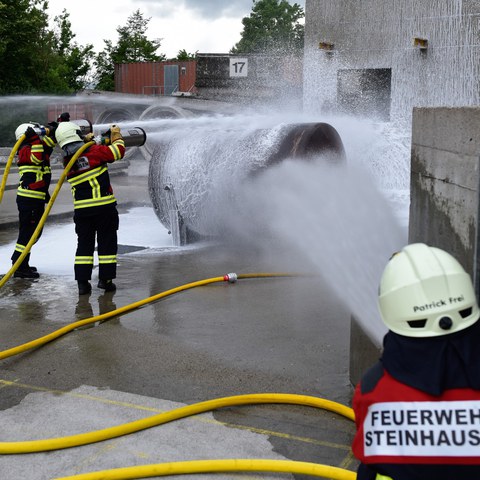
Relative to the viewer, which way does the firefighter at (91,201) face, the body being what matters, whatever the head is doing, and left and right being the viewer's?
facing away from the viewer and to the right of the viewer

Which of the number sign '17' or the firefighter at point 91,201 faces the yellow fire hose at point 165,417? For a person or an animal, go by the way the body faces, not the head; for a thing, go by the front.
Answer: the number sign '17'

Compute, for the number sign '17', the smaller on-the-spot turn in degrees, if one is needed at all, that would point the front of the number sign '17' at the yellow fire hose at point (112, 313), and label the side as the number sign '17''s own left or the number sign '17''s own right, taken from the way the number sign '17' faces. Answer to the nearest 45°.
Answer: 0° — it already faces it

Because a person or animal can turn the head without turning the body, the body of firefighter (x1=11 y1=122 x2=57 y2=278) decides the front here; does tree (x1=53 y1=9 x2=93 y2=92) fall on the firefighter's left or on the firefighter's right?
on the firefighter's left

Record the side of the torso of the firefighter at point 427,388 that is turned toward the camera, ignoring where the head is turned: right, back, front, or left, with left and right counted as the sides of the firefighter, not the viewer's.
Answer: back

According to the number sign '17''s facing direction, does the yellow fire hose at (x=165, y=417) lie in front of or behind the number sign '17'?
in front

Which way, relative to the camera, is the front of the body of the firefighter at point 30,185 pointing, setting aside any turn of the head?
to the viewer's right

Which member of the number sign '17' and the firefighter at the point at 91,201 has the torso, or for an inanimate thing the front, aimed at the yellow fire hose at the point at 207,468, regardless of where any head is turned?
the number sign '17'

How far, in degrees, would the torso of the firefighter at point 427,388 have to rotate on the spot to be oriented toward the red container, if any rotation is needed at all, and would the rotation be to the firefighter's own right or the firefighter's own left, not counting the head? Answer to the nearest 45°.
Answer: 0° — they already face it

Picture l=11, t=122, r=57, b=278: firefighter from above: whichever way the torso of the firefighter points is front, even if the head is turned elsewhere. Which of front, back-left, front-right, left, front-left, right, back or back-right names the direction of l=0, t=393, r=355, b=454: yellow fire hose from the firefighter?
right

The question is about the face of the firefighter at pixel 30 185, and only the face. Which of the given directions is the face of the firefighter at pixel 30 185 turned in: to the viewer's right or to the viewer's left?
to the viewer's right

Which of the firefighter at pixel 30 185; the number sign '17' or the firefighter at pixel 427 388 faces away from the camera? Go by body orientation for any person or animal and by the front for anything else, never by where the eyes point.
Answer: the firefighter at pixel 427 388

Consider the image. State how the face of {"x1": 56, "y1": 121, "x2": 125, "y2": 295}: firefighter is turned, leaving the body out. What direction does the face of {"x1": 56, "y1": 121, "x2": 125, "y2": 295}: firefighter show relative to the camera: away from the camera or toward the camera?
away from the camera

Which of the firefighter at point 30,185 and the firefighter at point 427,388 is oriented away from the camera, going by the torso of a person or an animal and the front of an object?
the firefighter at point 427,388
